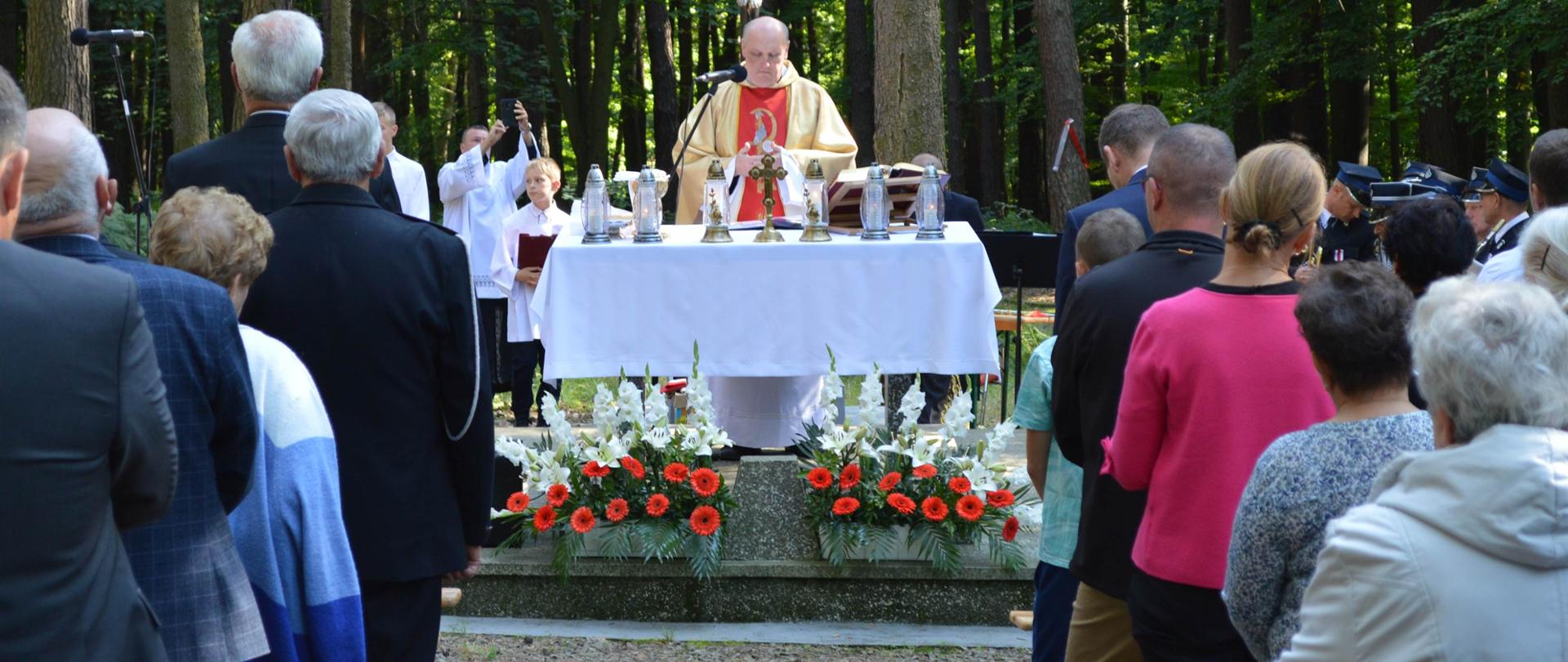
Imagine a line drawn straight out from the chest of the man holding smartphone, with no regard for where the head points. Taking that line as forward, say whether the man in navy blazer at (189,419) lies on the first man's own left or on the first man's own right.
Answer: on the first man's own right

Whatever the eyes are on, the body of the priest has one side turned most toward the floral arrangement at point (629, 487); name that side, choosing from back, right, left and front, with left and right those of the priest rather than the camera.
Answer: front

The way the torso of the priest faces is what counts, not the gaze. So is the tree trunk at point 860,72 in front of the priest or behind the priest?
behind

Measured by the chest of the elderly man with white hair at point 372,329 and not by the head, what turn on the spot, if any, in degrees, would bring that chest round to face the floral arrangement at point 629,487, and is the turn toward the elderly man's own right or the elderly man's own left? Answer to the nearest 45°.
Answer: approximately 45° to the elderly man's own right

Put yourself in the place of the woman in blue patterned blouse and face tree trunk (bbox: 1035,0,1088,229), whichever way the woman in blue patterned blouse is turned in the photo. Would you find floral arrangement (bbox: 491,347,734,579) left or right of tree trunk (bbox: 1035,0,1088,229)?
left

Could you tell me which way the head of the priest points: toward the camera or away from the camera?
toward the camera

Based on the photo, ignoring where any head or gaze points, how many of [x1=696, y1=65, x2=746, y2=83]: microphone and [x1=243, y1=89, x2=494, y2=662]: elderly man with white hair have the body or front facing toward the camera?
0

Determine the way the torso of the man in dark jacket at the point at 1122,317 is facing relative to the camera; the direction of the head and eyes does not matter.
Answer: away from the camera

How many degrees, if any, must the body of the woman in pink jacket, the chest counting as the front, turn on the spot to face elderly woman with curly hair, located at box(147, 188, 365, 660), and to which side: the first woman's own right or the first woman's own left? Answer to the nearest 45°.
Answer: approximately 90° to the first woman's own left

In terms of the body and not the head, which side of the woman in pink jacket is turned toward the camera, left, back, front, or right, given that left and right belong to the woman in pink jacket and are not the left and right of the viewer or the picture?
back

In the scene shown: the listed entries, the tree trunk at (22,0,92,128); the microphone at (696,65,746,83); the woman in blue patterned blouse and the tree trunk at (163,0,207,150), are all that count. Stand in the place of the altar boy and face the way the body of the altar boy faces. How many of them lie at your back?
2

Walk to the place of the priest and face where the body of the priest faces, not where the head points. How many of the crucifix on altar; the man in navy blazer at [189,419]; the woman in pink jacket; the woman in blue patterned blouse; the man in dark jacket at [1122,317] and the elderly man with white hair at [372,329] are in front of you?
6

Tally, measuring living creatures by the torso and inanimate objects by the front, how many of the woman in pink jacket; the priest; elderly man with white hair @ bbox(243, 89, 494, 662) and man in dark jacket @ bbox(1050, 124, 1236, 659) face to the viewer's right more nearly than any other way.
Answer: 0

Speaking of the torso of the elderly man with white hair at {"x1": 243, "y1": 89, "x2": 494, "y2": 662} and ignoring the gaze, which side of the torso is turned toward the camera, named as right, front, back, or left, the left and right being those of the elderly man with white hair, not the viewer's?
back

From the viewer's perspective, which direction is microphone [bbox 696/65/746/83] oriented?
to the viewer's right

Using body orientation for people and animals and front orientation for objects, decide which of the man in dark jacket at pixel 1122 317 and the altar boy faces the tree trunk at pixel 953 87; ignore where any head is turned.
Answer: the man in dark jacket

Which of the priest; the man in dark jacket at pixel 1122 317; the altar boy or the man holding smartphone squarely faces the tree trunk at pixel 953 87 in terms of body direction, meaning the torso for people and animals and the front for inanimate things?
the man in dark jacket

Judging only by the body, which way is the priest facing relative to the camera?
toward the camera
